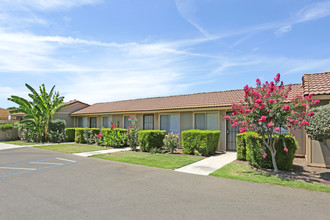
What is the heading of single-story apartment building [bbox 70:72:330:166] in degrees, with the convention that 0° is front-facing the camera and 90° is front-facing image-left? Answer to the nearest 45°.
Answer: approximately 45°

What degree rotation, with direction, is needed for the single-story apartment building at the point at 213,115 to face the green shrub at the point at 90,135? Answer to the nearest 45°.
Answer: approximately 45° to its right

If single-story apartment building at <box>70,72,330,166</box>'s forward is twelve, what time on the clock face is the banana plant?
The banana plant is roughly at 2 o'clock from the single-story apartment building.

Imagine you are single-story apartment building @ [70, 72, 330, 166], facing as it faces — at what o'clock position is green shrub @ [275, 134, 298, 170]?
The green shrub is roughly at 10 o'clock from the single-story apartment building.

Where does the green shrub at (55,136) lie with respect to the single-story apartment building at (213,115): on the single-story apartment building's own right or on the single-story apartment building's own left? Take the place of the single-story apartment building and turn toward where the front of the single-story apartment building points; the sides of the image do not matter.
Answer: on the single-story apartment building's own right

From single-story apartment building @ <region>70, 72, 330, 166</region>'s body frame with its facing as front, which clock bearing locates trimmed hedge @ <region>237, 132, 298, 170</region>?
The trimmed hedge is roughly at 10 o'clock from the single-story apartment building.

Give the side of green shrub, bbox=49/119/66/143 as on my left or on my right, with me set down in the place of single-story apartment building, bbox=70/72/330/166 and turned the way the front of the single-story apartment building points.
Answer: on my right
